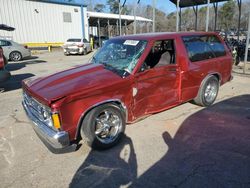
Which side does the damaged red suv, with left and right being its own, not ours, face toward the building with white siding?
right

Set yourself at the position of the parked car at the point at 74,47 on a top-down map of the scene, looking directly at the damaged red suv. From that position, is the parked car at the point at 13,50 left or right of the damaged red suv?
right

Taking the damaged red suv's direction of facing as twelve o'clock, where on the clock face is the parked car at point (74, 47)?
The parked car is roughly at 4 o'clock from the damaged red suv.

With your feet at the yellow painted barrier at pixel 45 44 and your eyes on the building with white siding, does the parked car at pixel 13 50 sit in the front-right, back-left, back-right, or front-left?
back-left

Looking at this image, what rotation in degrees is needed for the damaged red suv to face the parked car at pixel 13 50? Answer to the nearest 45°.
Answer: approximately 90° to its right

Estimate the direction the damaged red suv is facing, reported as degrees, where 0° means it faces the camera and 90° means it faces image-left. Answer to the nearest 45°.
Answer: approximately 45°

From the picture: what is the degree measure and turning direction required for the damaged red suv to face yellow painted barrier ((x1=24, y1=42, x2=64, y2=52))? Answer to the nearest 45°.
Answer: approximately 135° to its right
